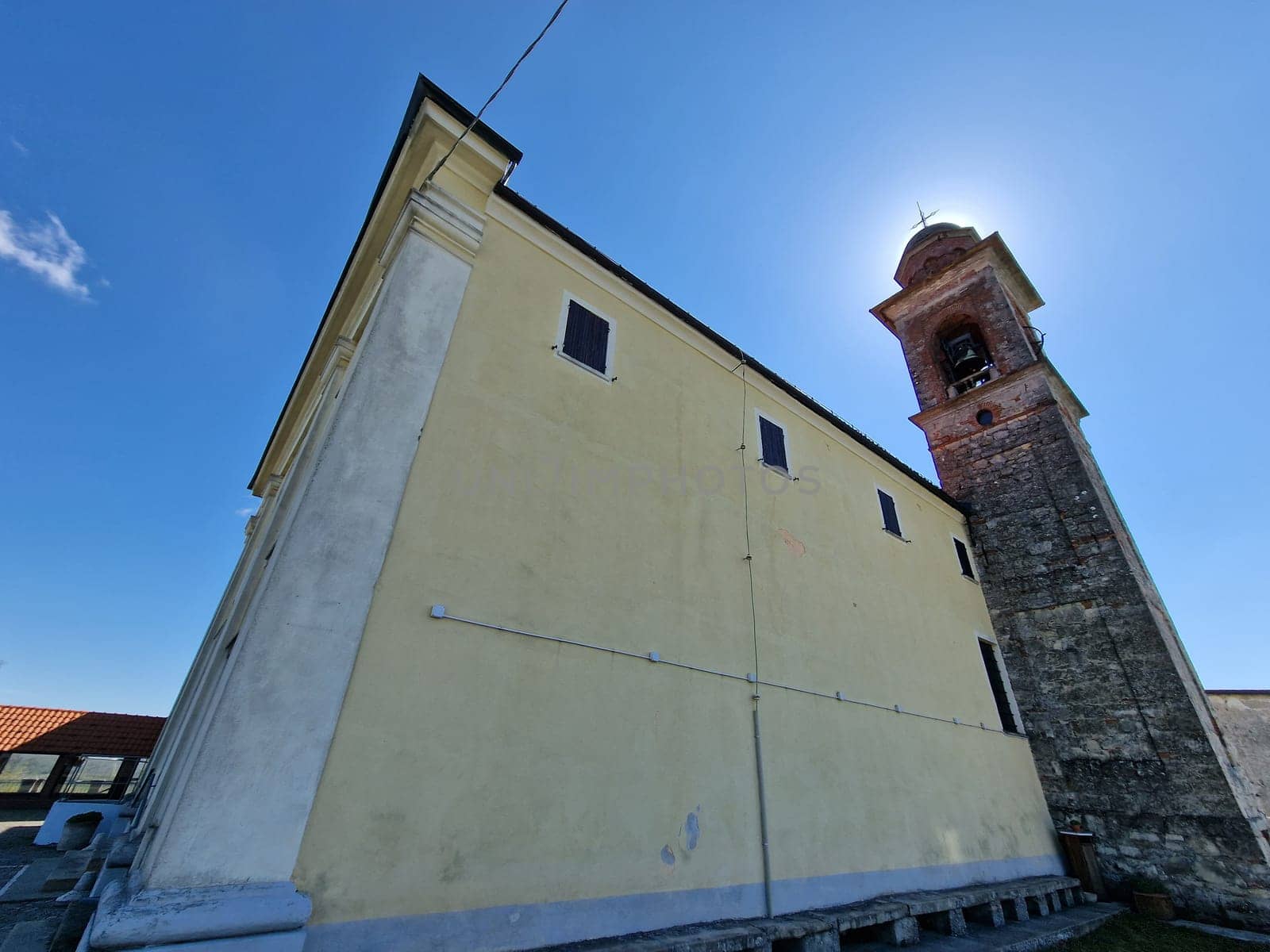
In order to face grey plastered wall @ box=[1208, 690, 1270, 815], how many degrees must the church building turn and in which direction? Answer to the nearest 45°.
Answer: approximately 180°

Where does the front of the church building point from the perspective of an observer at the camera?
facing the viewer and to the left of the viewer

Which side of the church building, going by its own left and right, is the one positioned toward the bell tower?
back
